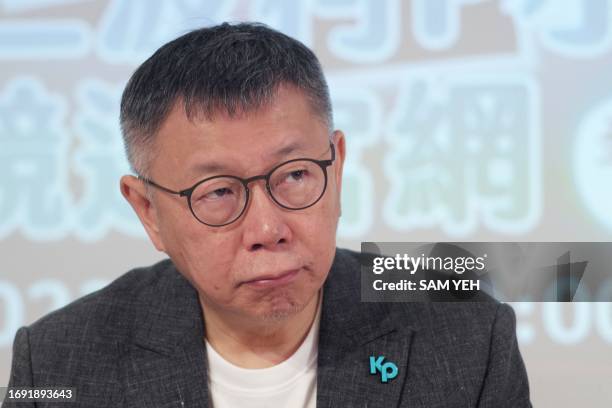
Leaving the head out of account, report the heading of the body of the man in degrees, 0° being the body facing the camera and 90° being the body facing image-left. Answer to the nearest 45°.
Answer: approximately 0°

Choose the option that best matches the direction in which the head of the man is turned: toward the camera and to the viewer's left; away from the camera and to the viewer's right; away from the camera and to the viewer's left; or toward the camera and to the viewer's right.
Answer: toward the camera and to the viewer's right
